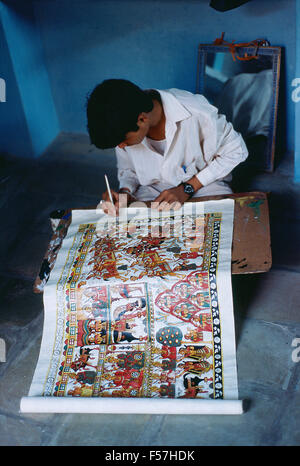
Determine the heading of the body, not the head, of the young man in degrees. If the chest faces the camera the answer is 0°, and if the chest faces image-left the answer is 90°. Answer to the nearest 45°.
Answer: approximately 45°

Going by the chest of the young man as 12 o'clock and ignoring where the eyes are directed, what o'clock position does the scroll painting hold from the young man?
The scroll painting is roughly at 11 o'clock from the young man.
